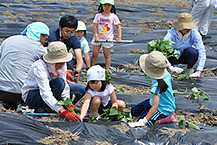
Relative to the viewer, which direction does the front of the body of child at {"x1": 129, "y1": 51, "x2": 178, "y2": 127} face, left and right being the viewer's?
facing to the left of the viewer

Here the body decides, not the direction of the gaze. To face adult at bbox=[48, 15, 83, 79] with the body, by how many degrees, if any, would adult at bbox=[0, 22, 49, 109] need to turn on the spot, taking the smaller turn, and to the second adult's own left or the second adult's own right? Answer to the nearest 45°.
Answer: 0° — they already face them

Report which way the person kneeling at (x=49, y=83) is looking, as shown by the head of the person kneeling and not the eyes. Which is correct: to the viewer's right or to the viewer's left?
to the viewer's right

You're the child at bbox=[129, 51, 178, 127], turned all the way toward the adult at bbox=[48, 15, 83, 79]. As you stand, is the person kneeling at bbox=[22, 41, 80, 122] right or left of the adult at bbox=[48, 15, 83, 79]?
left

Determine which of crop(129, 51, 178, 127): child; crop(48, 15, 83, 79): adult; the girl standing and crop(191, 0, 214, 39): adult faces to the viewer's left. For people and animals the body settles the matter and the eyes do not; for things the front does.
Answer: the child

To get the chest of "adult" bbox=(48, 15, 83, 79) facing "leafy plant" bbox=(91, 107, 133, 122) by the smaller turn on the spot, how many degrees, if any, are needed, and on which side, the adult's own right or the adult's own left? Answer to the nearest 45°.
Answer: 0° — they already face it

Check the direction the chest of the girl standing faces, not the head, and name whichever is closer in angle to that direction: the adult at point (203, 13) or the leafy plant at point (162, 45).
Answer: the leafy plant
